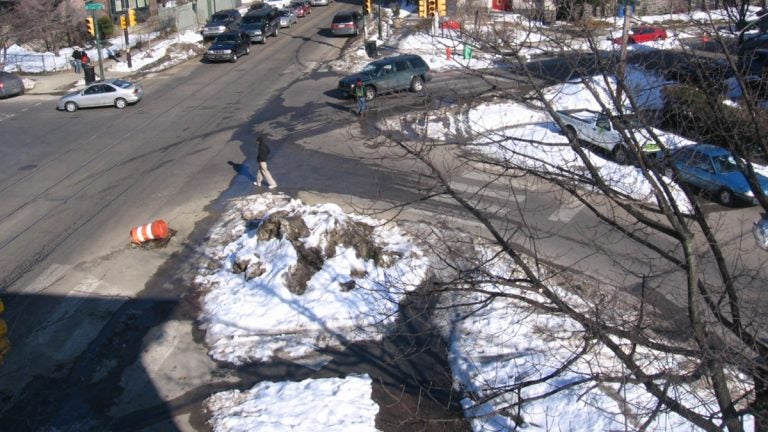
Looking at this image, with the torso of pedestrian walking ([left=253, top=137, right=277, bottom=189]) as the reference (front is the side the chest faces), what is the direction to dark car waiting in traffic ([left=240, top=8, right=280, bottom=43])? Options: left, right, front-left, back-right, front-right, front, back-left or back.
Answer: right

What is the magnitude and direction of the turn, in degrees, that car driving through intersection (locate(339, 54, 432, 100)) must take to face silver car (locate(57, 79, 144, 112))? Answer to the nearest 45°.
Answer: approximately 45° to its right

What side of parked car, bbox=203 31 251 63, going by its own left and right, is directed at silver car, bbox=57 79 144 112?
front

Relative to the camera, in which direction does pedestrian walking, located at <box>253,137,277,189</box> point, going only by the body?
to the viewer's left

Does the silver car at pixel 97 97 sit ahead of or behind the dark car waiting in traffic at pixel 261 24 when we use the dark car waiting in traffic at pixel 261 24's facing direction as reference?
ahead

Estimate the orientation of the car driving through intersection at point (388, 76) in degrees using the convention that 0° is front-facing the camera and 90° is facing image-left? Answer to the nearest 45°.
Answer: approximately 45°

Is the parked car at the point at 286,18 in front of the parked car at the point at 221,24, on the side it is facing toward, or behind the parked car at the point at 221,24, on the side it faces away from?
behind

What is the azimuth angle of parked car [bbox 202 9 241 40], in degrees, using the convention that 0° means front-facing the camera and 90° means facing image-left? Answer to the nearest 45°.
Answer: approximately 45°

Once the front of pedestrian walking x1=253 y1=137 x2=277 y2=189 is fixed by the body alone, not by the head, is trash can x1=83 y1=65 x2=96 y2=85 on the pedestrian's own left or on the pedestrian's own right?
on the pedestrian's own right

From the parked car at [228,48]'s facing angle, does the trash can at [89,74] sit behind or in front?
in front

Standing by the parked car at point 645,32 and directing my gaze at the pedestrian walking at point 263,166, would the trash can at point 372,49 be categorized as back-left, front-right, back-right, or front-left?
front-right

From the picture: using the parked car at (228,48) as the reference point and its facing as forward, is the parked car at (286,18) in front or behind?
behind
